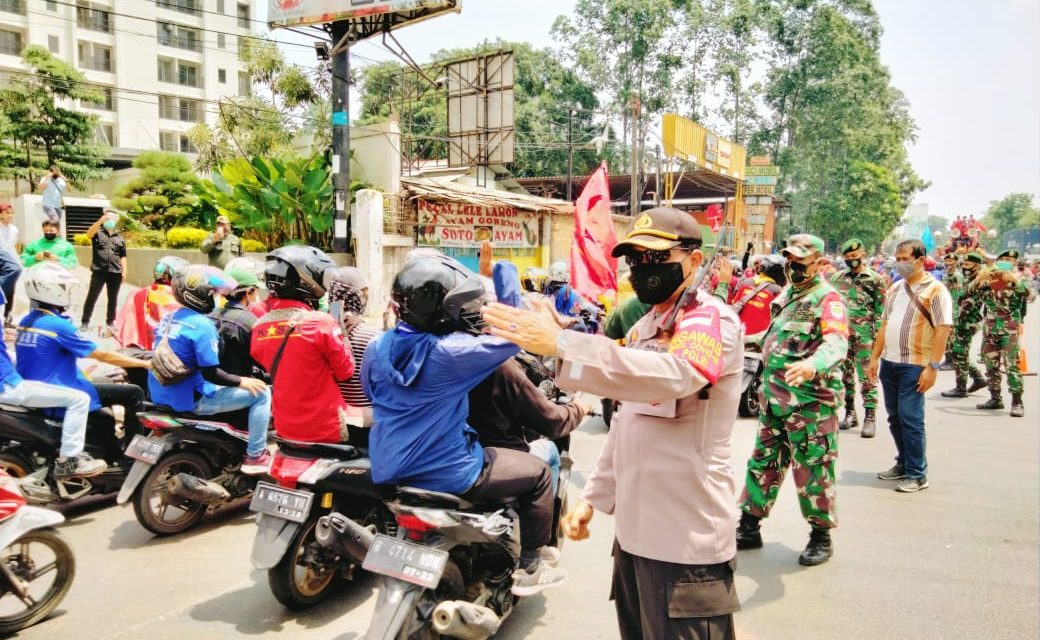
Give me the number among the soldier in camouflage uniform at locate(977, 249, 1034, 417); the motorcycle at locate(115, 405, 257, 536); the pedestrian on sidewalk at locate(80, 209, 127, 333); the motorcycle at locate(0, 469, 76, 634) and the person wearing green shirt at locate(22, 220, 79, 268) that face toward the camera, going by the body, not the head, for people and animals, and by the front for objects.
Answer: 3

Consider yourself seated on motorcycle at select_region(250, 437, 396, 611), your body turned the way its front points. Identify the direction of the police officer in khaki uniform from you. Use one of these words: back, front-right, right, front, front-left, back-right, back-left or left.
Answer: right

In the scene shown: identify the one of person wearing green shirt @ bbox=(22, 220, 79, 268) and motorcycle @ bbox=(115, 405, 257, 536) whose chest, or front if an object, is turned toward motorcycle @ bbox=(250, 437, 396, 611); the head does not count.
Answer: the person wearing green shirt

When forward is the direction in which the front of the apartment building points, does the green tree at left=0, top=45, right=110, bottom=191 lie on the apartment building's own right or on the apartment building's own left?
on the apartment building's own right

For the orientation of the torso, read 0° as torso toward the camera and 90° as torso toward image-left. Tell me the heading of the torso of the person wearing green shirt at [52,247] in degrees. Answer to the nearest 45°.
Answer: approximately 0°

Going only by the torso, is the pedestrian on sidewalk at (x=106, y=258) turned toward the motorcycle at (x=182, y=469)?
yes

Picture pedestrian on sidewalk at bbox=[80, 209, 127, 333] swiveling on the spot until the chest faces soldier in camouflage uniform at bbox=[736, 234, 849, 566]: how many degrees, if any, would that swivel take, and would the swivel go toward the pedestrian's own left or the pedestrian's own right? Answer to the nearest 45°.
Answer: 0° — they already face them

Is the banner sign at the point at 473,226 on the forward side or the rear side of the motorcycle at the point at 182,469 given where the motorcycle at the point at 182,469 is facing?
on the forward side

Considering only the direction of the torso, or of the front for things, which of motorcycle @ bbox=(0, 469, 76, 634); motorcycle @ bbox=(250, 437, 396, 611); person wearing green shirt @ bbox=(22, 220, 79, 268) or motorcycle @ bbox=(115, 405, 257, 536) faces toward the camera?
the person wearing green shirt

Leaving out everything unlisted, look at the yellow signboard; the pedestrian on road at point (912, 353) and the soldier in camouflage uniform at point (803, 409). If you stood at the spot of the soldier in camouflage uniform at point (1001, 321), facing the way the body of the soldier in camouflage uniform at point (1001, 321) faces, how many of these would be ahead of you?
2

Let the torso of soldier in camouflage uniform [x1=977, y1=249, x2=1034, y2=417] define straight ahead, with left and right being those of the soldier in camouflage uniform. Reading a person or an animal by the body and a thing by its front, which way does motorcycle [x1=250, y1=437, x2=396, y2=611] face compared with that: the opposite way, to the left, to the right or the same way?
the opposite way
